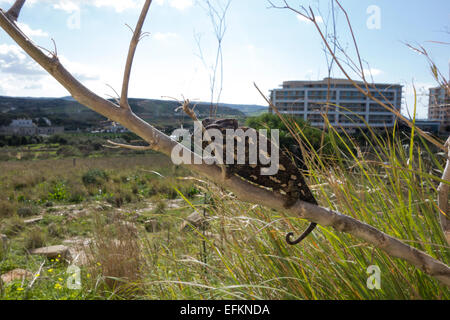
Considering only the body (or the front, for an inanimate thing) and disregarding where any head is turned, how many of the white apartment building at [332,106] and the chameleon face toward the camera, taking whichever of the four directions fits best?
1

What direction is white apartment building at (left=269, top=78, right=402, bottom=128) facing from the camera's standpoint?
toward the camera

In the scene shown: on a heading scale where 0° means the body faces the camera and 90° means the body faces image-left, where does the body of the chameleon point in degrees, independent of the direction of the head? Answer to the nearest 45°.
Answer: approximately 90°

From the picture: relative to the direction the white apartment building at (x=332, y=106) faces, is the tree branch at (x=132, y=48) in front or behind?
in front

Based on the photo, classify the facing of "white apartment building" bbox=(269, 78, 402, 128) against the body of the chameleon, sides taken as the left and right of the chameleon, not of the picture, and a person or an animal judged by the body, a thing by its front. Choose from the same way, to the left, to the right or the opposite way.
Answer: to the left

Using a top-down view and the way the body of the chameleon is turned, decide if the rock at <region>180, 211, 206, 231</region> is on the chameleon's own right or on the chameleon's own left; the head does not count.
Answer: on the chameleon's own right

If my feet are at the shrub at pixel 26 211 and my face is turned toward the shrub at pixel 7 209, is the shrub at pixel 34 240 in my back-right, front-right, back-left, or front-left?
back-left

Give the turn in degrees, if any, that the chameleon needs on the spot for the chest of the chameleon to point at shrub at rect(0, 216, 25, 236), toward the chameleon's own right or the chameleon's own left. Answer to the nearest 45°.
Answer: approximately 45° to the chameleon's own right

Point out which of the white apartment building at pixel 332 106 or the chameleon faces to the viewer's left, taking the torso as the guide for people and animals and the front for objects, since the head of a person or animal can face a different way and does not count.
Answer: the chameleon

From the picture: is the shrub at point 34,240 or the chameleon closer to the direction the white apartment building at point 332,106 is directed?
the chameleon
